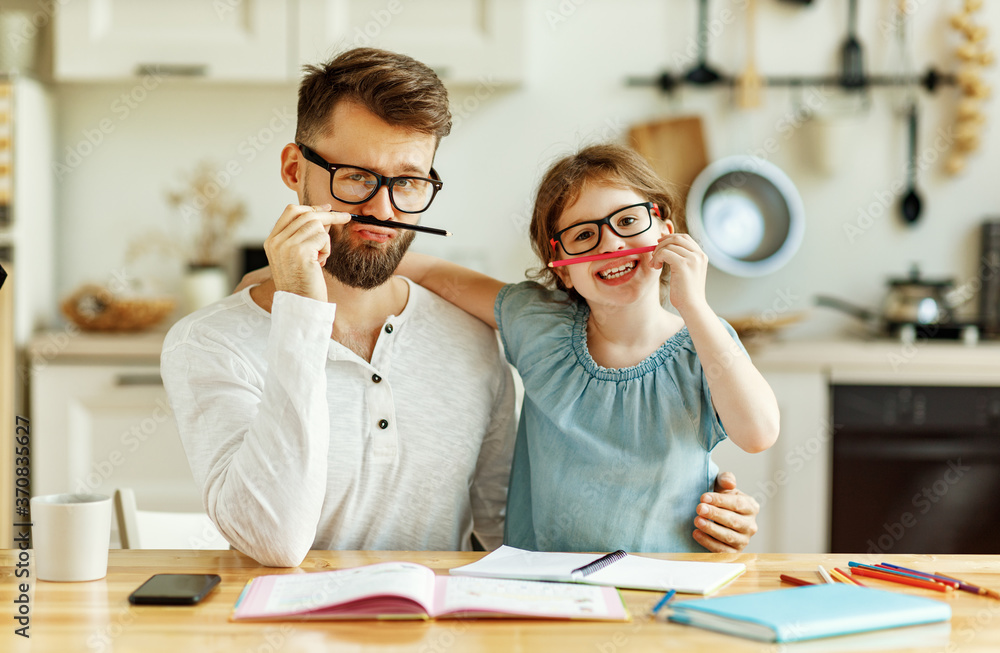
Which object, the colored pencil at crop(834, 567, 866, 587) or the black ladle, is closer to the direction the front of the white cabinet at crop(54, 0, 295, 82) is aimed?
the colored pencil

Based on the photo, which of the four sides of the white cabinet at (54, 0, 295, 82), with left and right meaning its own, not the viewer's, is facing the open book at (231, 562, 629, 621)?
front

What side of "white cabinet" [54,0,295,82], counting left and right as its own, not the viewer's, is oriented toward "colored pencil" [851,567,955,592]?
front

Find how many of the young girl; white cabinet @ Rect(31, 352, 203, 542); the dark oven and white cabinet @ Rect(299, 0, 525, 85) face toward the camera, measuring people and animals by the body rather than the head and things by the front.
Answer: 4

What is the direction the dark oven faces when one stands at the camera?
facing the viewer

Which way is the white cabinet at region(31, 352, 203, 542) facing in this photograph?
toward the camera

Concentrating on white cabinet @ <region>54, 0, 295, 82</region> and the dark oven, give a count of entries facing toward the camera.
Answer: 2

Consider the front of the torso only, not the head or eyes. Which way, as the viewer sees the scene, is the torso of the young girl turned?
toward the camera

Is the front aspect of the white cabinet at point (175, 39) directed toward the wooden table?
yes
